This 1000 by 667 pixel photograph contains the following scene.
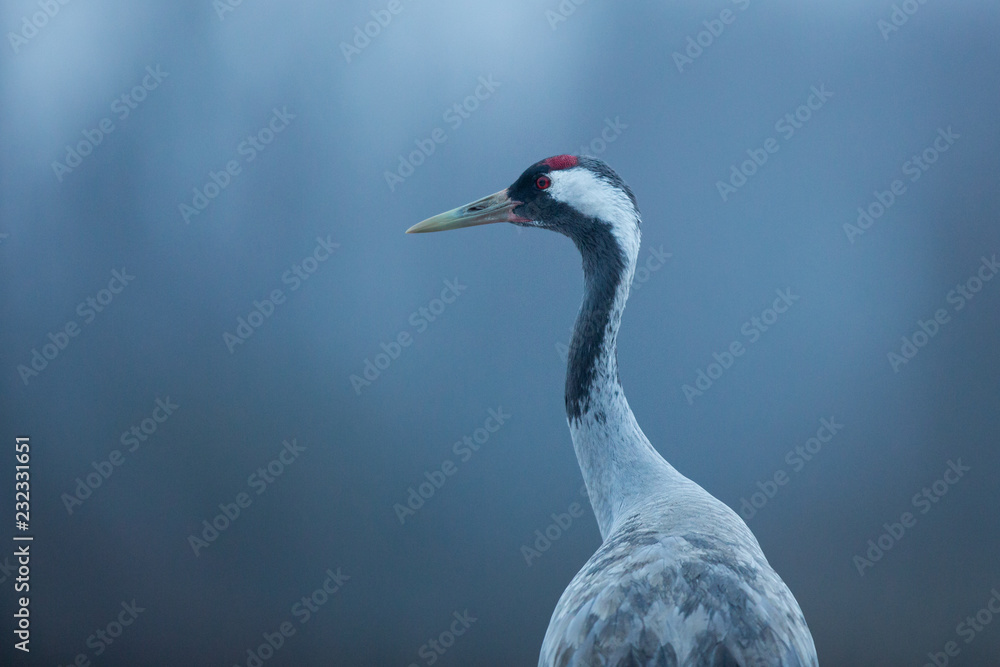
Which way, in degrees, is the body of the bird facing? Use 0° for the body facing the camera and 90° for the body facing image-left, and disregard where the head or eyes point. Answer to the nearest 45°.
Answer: approximately 135°
